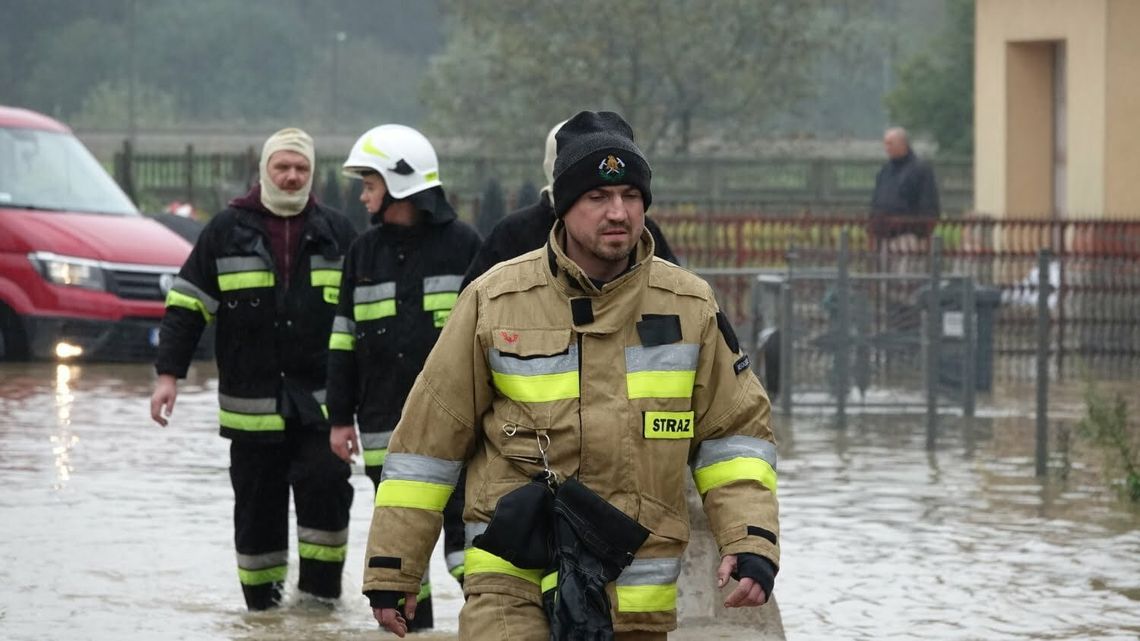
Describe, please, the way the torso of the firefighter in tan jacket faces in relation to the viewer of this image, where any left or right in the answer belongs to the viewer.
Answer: facing the viewer

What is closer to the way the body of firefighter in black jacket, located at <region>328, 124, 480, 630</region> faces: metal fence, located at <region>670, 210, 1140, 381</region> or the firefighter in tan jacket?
the firefighter in tan jacket

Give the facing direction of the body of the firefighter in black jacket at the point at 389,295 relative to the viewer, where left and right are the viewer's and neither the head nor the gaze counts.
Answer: facing the viewer and to the left of the viewer

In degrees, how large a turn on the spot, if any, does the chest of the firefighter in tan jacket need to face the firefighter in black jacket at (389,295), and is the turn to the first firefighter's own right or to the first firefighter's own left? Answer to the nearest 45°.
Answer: approximately 180°

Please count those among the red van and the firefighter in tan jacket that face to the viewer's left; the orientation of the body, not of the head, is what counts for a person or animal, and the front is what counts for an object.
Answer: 0

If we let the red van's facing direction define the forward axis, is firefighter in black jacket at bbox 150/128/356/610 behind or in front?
in front

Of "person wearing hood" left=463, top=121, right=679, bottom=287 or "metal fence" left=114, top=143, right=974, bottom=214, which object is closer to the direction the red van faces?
the person wearing hood

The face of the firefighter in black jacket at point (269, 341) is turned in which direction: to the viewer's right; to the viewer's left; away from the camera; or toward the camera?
toward the camera

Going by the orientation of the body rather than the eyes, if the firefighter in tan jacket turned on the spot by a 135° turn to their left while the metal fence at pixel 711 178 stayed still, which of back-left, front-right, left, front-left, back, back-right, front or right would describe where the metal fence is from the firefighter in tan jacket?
front-left

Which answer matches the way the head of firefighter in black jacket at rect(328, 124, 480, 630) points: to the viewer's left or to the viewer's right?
to the viewer's left

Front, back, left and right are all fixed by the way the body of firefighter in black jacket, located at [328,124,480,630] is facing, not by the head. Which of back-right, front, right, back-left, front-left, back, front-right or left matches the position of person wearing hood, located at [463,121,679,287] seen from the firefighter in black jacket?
left

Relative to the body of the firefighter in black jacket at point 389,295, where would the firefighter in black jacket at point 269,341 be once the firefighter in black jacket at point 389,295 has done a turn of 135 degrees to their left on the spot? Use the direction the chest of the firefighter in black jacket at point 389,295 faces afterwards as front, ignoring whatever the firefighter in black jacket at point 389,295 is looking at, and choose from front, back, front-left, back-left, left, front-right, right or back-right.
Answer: back-left

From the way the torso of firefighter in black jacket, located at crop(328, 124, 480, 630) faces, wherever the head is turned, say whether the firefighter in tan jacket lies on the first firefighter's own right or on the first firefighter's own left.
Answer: on the first firefighter's own left
